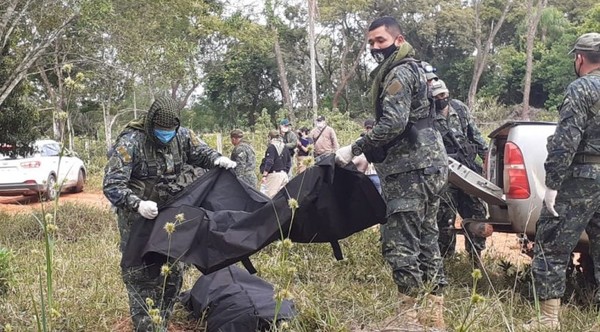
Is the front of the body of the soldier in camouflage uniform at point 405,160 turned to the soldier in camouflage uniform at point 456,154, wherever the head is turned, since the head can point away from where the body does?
no

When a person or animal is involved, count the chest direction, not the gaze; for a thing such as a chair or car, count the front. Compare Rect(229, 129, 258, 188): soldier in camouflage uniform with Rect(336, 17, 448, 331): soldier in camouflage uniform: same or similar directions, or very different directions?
same or similar directions

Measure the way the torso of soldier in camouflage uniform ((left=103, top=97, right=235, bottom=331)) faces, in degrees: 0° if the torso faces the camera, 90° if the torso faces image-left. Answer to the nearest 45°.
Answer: approximately 315°

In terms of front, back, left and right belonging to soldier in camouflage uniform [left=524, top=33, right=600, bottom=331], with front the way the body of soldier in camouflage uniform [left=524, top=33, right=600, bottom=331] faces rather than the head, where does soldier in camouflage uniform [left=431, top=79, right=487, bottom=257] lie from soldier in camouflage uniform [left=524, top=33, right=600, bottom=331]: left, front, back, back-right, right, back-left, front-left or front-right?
front

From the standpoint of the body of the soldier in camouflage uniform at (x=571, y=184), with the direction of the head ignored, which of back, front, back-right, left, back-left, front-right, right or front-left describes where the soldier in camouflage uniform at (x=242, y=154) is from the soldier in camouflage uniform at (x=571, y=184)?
front

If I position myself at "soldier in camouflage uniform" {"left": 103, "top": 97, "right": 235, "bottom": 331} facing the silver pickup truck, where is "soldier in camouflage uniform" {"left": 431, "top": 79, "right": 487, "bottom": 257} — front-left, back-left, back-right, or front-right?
front-left

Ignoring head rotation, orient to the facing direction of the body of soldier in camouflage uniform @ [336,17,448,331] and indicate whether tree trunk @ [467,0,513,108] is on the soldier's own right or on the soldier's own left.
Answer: on the soldier's own right

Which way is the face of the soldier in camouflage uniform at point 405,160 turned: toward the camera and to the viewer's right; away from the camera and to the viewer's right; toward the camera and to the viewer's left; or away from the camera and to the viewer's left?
toward the camera and to the viewer's left

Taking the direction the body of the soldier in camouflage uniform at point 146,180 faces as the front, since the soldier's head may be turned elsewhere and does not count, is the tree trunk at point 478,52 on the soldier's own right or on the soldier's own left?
on the soldier's own left

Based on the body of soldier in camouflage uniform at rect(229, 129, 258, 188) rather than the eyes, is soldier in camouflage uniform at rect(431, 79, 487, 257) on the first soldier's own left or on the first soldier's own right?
on the first soldier's own left

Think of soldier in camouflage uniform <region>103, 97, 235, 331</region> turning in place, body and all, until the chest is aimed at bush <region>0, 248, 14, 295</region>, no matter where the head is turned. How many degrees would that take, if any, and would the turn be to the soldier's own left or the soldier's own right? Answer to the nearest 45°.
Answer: approximately 180°

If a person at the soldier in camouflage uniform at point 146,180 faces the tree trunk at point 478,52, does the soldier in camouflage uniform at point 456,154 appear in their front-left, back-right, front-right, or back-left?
front-right
